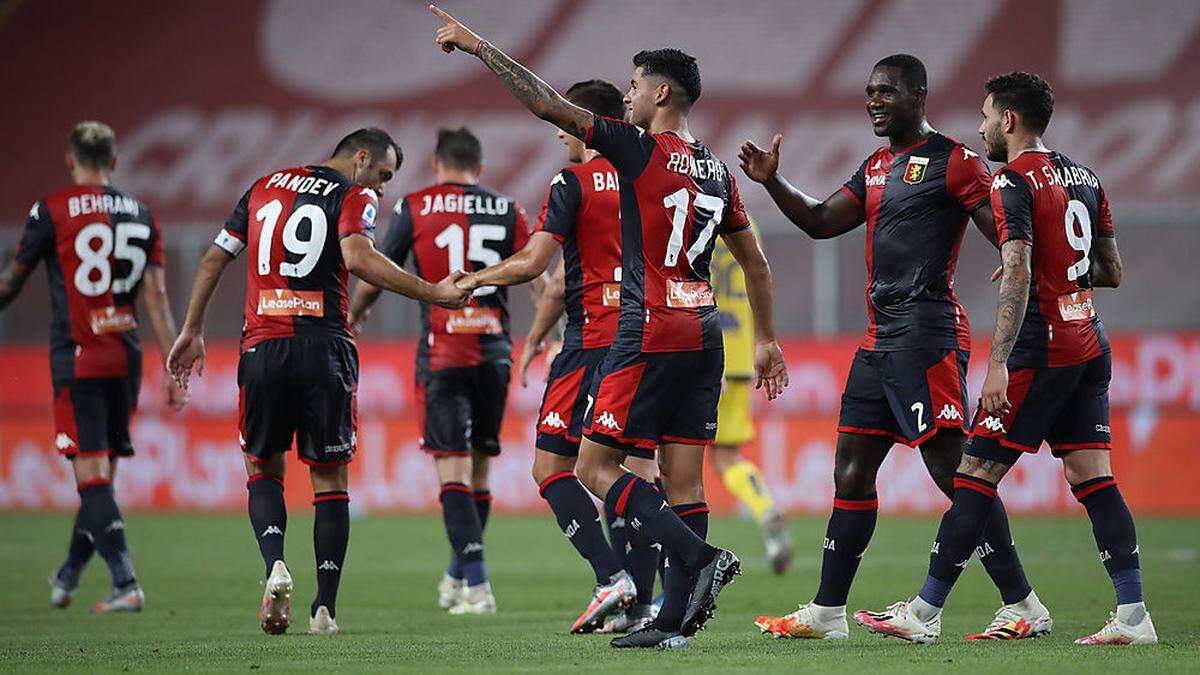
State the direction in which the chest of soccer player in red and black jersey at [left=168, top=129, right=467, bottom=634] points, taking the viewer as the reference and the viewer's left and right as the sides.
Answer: facing away from the viewer

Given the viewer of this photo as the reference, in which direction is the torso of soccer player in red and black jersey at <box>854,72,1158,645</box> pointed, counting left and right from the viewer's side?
facing away from the viewer and to the left of the viewer

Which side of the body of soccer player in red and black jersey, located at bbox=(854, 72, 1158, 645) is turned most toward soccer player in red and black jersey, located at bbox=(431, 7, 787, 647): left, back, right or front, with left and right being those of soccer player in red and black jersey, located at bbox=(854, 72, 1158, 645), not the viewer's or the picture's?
left

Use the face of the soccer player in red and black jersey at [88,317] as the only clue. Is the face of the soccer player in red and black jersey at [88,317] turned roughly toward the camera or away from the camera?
away from the camera

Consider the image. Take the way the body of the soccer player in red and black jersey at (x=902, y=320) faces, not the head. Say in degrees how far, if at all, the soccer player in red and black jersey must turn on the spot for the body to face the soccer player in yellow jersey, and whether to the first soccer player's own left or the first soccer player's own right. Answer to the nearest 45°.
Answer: approximately 135° to the first soccer player's own right

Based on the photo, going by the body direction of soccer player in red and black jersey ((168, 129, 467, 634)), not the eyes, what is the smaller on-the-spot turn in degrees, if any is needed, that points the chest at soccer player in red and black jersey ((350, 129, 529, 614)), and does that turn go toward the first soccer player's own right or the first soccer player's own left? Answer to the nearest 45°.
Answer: approximately 45° to the first soccer player's own right

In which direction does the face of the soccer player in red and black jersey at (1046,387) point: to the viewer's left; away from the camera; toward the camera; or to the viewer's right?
to the viewer's left

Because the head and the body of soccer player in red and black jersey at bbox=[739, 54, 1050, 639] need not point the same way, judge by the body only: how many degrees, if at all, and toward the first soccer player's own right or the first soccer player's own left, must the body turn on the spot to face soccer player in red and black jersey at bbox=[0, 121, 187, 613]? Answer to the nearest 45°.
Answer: approximately 45° to the first soccer player's own right

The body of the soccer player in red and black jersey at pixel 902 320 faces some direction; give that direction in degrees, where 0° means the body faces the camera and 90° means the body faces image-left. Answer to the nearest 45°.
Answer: approximately 45°

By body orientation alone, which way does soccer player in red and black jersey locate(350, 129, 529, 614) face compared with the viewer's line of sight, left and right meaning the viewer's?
facing away from the viewer

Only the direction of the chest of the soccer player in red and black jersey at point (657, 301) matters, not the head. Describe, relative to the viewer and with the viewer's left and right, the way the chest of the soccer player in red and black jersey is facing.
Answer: facing away from the viewer and to the left of the viewer

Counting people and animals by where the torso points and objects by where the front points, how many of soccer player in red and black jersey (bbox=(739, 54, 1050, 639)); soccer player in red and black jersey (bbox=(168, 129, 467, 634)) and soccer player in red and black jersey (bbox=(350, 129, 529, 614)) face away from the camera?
2

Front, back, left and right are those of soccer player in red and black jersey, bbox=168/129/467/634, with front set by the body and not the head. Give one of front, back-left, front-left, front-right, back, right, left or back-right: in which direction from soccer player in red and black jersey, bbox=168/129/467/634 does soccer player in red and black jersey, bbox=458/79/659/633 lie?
right

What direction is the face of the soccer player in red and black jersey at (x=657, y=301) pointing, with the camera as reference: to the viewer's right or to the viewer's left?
to the viewer's left
